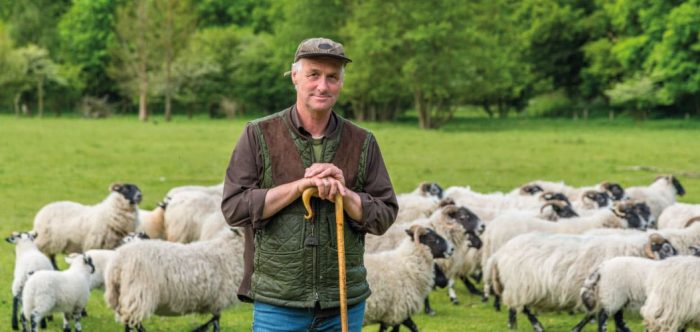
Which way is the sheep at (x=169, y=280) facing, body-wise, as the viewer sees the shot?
to the viewer's right

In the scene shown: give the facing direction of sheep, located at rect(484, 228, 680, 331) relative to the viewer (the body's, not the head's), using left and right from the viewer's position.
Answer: facing to the right of the viewer

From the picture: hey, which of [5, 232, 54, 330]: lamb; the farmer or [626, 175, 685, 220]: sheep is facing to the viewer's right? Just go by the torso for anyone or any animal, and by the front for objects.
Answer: the sheep

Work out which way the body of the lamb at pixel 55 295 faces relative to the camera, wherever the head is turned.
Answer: to the viewer's right

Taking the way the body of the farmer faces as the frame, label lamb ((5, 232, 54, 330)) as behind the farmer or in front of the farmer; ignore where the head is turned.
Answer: behind

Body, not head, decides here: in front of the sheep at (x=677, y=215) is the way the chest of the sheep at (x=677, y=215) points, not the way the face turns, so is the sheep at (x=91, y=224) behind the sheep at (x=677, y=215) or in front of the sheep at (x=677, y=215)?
behind

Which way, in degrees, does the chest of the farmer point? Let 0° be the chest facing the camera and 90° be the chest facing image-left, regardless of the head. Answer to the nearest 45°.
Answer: approximately 0°

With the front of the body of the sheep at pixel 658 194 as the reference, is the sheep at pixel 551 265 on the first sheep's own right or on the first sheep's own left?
on the first sheep's own right

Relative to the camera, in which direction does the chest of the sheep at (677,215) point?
to the viewer's right

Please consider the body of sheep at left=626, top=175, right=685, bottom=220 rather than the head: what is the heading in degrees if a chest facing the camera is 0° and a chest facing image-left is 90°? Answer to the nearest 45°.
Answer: approximately 270°

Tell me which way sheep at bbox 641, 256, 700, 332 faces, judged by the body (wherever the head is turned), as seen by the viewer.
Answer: to the viewer's right

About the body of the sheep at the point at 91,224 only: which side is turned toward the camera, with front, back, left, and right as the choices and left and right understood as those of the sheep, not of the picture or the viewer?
right
